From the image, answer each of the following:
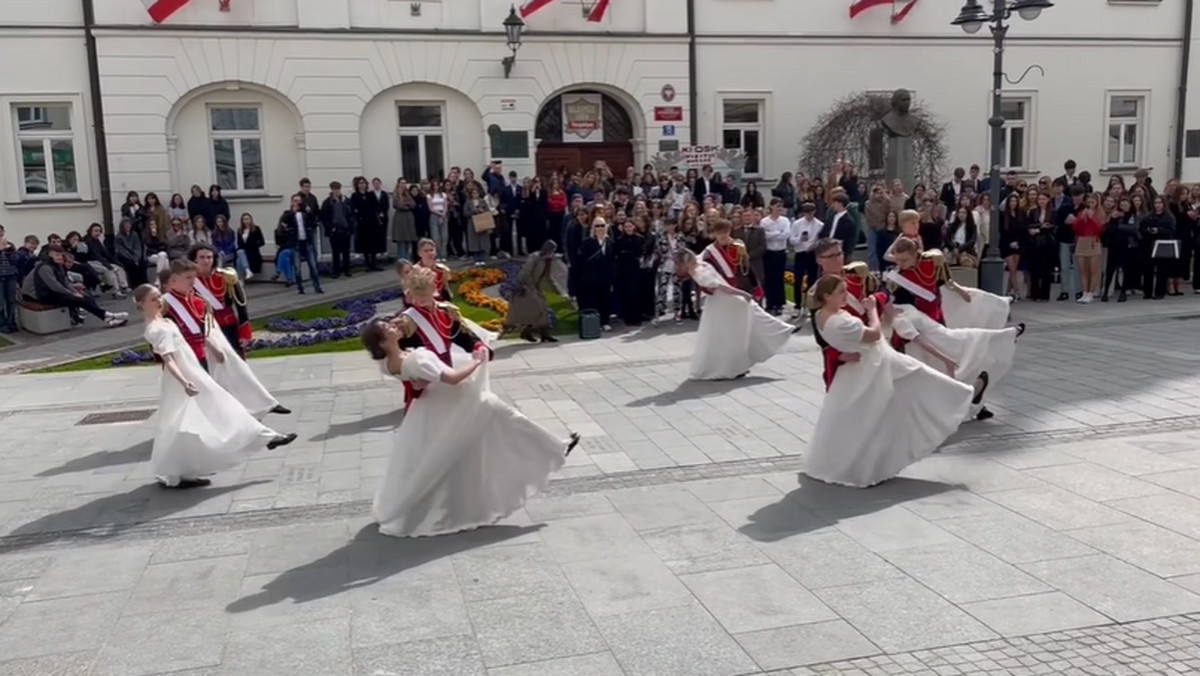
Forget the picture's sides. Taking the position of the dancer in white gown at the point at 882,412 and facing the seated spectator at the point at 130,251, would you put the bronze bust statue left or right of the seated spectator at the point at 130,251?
right

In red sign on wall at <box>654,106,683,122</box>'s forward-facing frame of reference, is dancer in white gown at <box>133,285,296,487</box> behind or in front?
in front

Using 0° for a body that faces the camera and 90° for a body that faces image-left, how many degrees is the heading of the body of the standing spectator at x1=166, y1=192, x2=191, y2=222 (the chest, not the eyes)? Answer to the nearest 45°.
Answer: approximately 0°

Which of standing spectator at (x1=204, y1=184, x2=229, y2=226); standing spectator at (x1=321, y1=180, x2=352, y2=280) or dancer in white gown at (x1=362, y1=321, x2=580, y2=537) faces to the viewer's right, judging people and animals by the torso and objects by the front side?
the dancer in white gown

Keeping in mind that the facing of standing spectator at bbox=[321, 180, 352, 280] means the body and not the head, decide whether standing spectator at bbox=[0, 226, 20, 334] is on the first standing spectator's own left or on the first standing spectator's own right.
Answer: on the first standing spectator's own right

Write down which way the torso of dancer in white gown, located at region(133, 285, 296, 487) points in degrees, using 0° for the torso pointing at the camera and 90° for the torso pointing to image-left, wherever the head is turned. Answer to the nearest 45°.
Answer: approximately 270°

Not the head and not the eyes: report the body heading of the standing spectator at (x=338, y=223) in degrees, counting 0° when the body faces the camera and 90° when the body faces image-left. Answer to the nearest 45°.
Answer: approximately 0°

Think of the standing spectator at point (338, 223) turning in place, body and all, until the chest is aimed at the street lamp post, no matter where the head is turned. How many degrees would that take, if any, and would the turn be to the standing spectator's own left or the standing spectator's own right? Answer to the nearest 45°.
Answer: approximately 45° to the standing spectator's own left

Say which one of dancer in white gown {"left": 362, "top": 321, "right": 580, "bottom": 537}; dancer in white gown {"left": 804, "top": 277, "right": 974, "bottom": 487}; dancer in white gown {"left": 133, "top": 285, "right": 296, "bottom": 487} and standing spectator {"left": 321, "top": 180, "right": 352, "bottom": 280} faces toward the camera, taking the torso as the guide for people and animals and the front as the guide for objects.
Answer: the standing spectator
